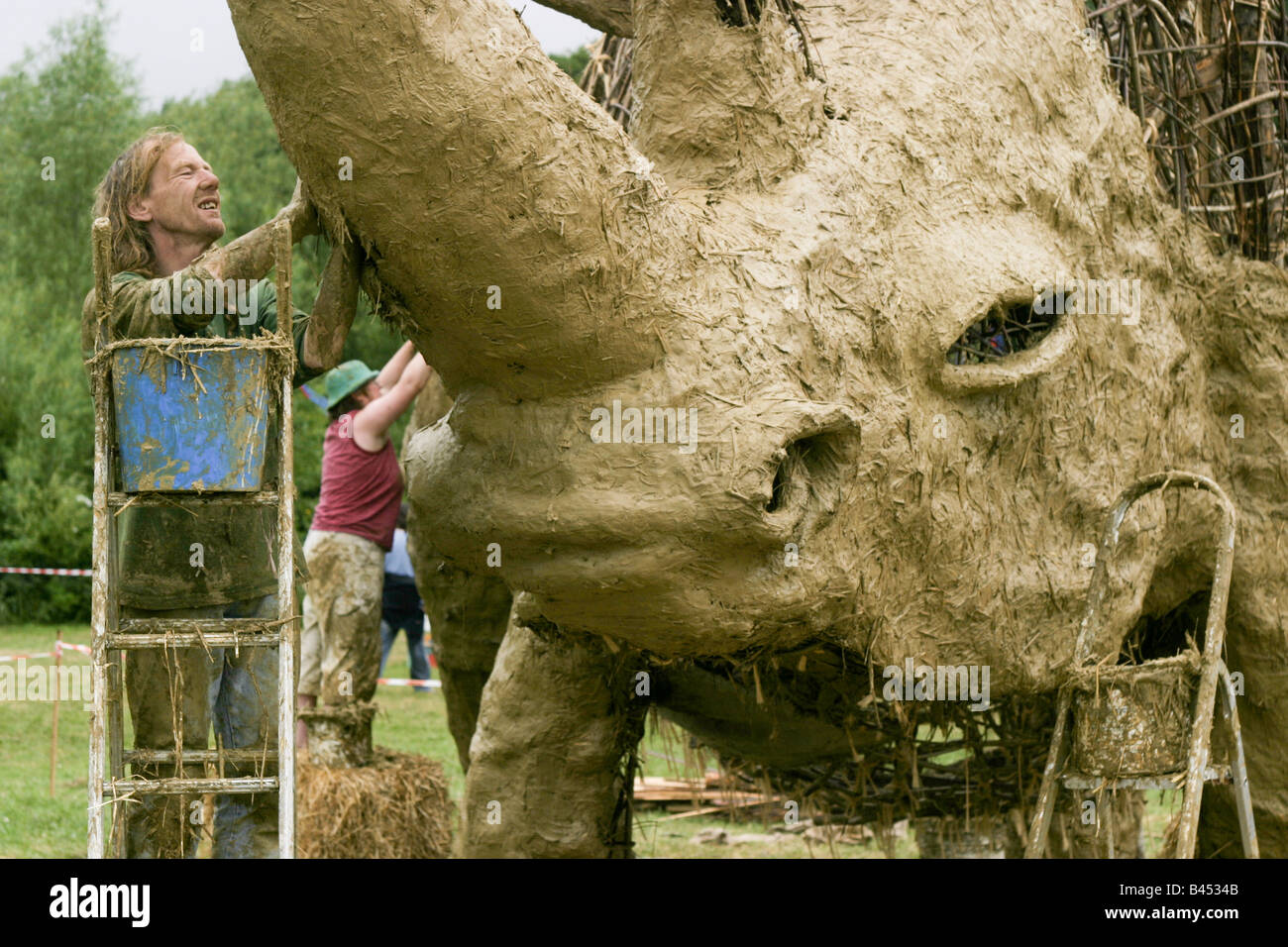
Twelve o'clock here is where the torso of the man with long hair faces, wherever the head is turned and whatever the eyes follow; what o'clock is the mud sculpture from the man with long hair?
The mud sculpture is roughly at 11 o'clock from the man with long hair.

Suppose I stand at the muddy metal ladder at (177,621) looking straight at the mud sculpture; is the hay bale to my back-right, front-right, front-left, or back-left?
front-left

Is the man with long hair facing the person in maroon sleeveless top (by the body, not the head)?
no

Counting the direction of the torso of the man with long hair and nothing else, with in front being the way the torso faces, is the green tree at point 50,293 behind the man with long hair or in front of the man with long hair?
behind

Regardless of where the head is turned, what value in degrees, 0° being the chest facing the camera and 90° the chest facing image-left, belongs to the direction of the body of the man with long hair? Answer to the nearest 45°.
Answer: approximately 315°

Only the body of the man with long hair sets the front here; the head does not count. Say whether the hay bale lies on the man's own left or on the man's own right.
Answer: on the man's own left
